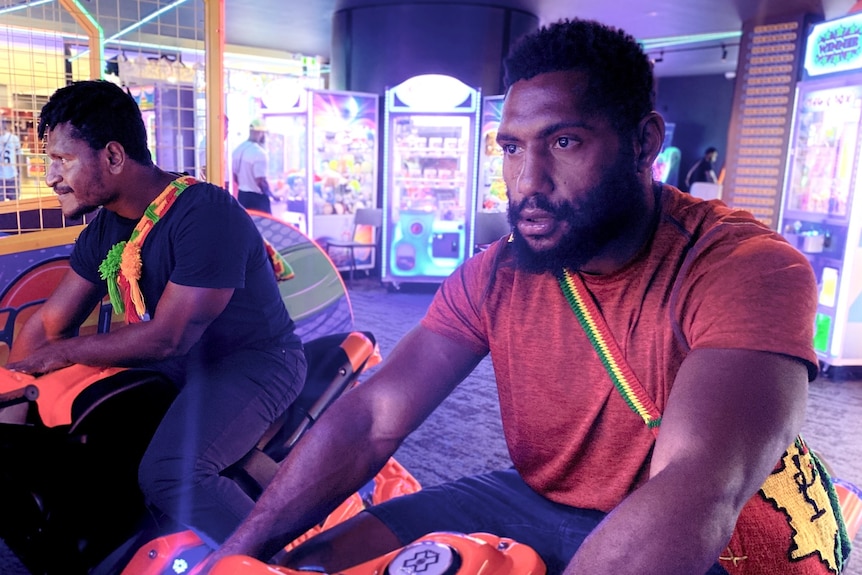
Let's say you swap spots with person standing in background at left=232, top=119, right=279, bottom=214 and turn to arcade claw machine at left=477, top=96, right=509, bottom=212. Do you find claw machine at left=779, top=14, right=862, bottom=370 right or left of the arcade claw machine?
right

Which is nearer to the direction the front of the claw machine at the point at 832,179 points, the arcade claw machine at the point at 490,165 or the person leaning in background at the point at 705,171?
the arcade claw machine

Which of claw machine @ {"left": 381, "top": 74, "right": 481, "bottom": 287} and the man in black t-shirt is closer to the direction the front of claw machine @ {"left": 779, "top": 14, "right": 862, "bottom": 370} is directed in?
the man in black t-shirt

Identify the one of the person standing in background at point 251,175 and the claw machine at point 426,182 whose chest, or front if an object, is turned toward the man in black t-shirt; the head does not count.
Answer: the claw machine

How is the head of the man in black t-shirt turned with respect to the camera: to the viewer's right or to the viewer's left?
to the viewer's left

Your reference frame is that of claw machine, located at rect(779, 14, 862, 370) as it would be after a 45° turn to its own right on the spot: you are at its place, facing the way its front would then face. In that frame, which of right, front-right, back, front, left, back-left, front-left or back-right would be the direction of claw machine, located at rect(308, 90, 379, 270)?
front

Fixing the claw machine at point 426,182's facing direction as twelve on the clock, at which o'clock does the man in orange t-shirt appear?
The man in orange t-shirt is roughly at 12 o'clock from the claw machine.

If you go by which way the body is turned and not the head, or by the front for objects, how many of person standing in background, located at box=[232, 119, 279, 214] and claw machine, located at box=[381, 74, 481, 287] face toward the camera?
1

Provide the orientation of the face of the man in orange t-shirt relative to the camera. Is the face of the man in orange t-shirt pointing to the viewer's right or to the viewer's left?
to the viewer's left

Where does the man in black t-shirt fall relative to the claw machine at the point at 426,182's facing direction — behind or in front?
in front

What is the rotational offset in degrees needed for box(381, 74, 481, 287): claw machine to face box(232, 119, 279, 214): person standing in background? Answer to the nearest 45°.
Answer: approximately 90° to its right

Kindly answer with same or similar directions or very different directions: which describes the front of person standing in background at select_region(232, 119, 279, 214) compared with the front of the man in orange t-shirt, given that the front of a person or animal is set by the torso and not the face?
very different directions

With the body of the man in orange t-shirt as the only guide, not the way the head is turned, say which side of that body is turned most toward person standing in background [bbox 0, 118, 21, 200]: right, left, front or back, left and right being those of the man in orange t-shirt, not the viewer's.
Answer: right

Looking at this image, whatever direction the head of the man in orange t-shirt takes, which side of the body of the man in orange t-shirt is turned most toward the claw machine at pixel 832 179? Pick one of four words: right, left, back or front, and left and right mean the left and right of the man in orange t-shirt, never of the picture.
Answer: back

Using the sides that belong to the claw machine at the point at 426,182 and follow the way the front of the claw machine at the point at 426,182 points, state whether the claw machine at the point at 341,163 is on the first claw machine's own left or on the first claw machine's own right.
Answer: on the first claw machine's own right
